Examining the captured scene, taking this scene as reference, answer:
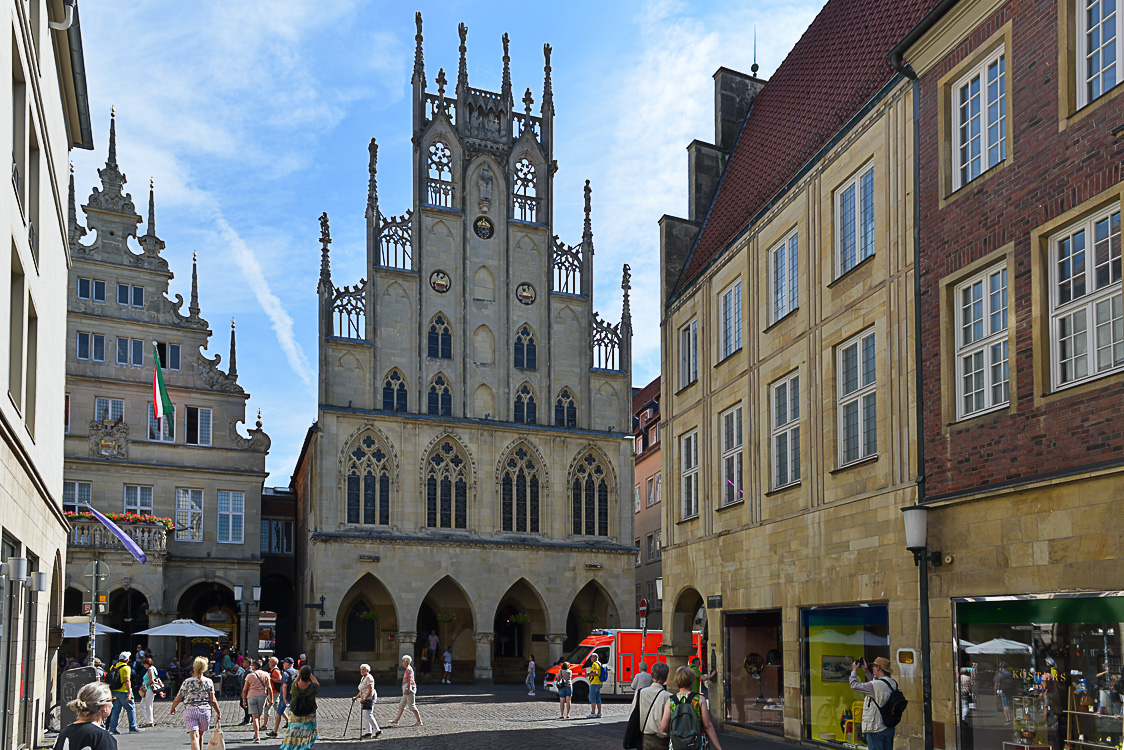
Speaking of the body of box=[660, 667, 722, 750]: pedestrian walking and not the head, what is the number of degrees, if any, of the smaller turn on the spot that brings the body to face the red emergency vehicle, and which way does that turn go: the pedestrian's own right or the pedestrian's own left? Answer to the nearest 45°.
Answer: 0° — they already face it

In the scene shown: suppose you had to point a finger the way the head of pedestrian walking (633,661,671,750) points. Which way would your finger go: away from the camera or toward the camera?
away from the camera

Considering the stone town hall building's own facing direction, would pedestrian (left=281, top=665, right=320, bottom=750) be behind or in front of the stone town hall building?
in front

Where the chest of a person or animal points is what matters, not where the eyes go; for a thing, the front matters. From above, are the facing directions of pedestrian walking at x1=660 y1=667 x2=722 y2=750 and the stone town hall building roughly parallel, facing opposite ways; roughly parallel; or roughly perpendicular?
roughly parallel, facing opposite ways

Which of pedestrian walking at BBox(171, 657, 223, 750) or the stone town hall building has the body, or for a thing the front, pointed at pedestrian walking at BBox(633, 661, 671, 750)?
the stone town hall building

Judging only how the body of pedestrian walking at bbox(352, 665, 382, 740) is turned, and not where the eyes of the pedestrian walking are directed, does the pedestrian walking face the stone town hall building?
no

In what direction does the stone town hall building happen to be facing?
toward the camera

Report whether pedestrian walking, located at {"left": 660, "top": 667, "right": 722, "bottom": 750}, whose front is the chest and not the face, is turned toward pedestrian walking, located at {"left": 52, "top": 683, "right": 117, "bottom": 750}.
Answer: no

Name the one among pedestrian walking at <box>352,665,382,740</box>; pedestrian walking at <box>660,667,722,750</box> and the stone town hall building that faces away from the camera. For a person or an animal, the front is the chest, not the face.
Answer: pedestrian walking at <box>660,667,722,750</box>

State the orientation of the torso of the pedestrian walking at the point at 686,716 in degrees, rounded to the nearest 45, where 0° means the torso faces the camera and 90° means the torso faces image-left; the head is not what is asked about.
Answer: approximately 180°

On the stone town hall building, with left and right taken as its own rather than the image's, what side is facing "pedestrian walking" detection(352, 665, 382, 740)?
front

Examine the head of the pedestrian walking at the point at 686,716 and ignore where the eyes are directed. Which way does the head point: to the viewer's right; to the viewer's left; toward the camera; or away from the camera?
away from the camera
